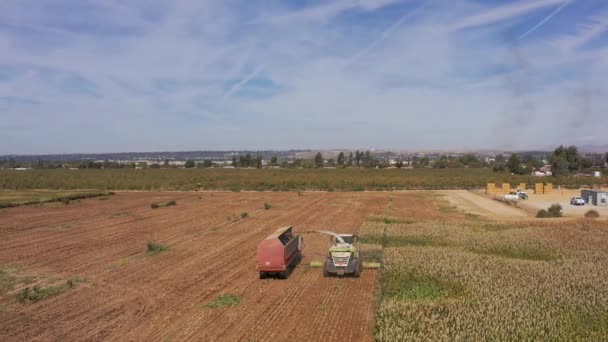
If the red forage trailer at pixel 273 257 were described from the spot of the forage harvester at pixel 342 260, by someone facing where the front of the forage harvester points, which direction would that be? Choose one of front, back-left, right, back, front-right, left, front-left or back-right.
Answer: left

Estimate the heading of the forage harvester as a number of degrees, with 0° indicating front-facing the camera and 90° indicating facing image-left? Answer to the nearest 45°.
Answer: approximately 180°
